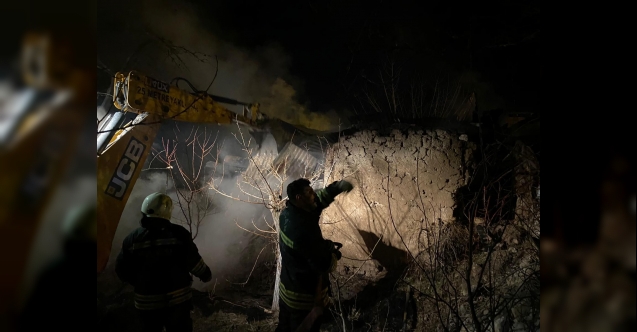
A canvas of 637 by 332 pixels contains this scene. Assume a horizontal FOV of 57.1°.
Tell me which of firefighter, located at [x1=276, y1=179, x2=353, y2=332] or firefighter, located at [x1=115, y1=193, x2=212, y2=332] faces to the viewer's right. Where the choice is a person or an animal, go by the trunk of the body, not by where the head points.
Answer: firefighter, located at [x1=276, y1=179, x2=353, y2=332]

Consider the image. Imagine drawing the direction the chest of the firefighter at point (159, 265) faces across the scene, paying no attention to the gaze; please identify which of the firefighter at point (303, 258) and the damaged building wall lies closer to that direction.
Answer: the damaged building wall

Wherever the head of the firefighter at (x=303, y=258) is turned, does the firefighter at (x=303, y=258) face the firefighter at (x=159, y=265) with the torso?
no

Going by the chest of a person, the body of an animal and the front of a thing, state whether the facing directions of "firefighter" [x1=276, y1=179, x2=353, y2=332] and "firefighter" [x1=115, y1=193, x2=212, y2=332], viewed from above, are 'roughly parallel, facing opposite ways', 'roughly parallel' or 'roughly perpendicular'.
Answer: roughly perpendicular

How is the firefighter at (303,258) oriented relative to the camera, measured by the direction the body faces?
to the viewer's right

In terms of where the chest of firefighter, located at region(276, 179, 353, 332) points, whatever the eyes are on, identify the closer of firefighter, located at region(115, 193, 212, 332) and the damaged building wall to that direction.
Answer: the damaged building wall

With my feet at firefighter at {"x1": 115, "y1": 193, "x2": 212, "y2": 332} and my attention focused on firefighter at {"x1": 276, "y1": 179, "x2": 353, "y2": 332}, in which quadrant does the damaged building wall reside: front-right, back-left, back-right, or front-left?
front-left

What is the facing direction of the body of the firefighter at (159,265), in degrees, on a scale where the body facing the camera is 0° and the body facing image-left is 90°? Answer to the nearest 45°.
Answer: approximately 180°

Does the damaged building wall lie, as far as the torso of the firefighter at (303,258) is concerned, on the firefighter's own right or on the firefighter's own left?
on the firefighter's own left

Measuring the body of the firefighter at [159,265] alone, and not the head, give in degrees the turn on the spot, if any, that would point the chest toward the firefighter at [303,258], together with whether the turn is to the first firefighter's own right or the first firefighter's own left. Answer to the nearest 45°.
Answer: approximately 90° to the first firefighter's own right

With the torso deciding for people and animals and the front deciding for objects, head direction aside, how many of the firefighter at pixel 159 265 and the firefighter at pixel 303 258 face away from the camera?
1

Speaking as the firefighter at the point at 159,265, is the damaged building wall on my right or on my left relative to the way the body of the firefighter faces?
on my right

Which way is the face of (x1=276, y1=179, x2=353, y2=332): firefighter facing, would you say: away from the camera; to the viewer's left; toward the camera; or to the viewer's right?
to the viewer's right
